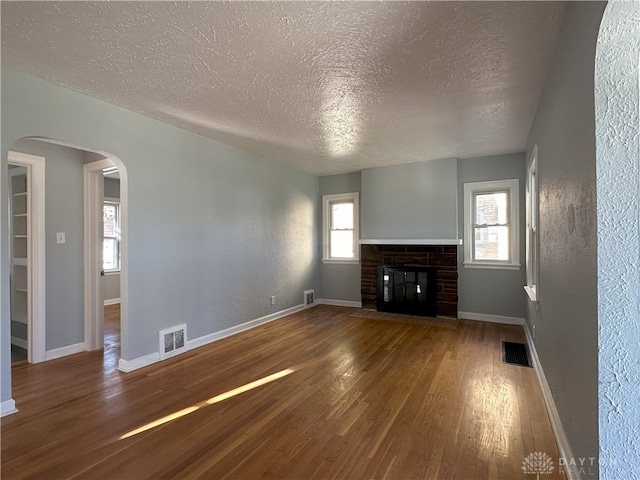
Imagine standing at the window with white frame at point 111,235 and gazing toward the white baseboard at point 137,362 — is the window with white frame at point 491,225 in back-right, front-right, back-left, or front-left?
front-left

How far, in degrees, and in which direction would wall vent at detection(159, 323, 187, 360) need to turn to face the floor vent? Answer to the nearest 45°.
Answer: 0° — it already faces it

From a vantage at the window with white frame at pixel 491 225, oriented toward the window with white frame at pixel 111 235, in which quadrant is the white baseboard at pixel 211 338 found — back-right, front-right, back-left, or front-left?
front-left

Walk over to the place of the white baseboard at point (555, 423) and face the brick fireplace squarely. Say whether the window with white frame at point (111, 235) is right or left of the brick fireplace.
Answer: left

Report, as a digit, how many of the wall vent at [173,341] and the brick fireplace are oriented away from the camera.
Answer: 0

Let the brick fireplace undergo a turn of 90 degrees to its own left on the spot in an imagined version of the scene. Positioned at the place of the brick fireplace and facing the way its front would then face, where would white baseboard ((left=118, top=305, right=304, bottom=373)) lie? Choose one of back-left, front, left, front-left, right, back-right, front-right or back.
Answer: back-right

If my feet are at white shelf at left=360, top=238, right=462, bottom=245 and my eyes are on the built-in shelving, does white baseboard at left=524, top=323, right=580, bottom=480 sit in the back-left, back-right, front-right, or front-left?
front-left

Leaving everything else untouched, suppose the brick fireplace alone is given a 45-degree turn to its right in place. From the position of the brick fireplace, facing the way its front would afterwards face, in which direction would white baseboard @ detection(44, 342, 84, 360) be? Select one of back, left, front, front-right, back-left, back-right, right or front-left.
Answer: front

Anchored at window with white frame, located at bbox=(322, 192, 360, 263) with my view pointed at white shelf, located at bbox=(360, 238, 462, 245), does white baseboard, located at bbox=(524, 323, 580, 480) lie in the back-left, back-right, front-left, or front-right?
front-right

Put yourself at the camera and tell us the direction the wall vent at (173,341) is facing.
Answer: facing the viewer and to the right of the viewer

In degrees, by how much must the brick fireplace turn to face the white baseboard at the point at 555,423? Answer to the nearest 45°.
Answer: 0° — it already faces it

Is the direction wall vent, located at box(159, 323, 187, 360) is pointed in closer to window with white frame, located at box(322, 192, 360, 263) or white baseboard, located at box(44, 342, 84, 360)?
the window with white frame

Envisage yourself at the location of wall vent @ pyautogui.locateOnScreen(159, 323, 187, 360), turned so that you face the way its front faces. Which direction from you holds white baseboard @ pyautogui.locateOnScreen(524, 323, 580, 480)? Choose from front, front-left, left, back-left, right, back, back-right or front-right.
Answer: front

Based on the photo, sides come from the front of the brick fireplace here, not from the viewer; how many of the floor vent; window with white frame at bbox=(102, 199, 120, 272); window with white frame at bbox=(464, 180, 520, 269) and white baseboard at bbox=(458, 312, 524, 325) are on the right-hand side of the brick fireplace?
1

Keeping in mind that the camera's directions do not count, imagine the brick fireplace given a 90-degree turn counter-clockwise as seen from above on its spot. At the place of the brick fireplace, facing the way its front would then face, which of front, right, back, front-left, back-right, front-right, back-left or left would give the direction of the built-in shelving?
back-right

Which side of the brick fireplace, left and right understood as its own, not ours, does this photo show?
front

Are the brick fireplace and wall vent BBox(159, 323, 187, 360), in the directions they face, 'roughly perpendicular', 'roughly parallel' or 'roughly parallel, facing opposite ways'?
roughly perpendicular

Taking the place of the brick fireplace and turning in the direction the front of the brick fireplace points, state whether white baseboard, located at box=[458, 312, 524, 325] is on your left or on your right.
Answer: on your left

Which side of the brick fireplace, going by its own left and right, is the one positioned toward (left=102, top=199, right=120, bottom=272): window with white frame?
right

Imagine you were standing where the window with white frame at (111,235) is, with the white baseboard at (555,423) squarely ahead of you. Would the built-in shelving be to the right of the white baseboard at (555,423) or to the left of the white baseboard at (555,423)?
right
